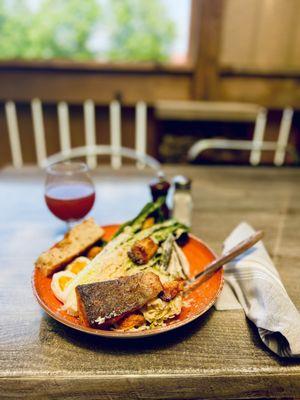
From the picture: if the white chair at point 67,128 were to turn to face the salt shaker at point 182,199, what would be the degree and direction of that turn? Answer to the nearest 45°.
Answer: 0° — it already faces it

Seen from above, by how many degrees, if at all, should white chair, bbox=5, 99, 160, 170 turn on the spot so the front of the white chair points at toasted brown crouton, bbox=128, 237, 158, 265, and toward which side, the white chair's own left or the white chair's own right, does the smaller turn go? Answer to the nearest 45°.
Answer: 0° — it already faces it

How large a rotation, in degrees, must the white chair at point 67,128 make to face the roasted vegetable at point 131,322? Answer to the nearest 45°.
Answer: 0° — it already faces it

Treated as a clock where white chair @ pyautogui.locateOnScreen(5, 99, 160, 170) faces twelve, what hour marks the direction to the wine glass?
The wine glass is roughly at 12 o'clock from the white chair.

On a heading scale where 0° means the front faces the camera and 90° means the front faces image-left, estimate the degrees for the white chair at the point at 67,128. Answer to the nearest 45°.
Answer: approximately 0°

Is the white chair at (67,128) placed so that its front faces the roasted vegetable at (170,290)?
yes
